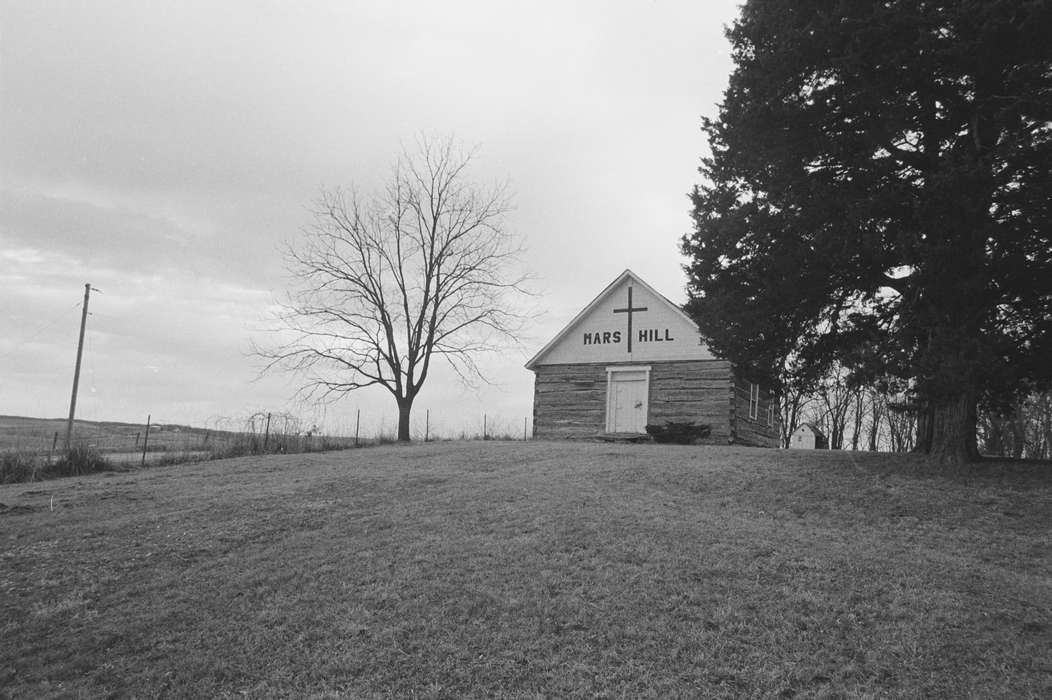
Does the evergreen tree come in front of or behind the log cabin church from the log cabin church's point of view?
in front

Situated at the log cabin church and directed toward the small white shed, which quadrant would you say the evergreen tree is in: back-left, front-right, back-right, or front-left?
back-right

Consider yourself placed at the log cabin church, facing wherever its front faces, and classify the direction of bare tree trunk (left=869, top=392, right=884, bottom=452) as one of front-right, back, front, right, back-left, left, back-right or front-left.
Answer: back-left

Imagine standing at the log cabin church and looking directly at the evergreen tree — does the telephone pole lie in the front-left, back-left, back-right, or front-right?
back-right

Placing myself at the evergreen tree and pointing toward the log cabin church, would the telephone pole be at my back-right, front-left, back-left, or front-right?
front-left

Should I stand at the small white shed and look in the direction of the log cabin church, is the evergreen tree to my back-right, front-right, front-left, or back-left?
front-left

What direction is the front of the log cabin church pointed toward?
toward the camera

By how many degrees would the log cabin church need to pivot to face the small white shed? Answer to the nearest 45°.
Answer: approximately 135° to its left

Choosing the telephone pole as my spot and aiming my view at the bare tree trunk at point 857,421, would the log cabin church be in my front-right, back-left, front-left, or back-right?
front-right

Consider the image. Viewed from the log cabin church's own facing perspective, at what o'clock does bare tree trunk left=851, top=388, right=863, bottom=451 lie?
The bare tree trunk is roughly at 7 o'clock from the log cabin church.

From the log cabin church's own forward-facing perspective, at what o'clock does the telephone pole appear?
The telephone pole is roughly at 3 o'clock from the log cabin church.
